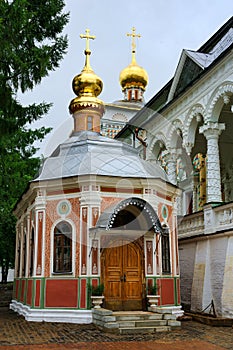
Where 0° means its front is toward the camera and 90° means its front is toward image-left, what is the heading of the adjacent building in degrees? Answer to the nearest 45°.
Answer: approximately 45°

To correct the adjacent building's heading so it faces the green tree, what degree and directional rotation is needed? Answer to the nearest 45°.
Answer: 0° — it already faces it

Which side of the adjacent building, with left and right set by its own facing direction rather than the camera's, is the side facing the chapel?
front
